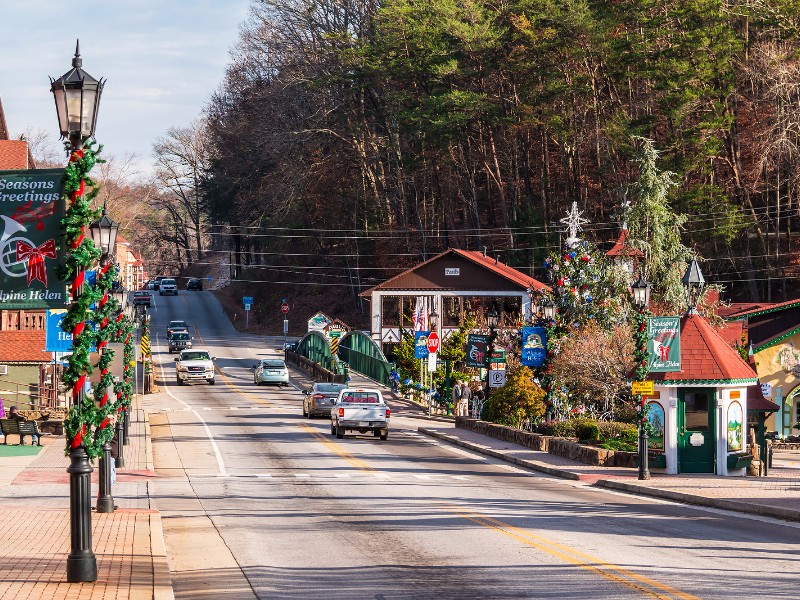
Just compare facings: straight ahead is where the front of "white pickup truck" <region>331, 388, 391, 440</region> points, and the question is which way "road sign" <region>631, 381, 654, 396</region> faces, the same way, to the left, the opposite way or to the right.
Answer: the opposite way

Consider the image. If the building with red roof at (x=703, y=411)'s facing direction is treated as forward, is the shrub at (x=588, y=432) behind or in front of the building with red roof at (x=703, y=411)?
behind

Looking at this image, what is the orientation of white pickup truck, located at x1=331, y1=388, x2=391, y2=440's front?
away from the camera

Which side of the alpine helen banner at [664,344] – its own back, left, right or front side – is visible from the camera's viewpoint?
front

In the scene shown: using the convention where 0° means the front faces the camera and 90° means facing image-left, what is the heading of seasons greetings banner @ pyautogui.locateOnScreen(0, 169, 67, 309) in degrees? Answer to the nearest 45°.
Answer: approximately 0°

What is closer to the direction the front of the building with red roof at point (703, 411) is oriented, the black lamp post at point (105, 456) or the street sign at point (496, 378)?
the black lamp post

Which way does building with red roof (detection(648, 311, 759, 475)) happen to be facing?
toward the camera

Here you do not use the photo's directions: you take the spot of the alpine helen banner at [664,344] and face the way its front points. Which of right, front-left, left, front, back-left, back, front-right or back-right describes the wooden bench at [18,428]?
right

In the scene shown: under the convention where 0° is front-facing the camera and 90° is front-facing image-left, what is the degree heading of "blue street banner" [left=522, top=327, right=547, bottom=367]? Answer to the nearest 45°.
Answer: approximately 0°
